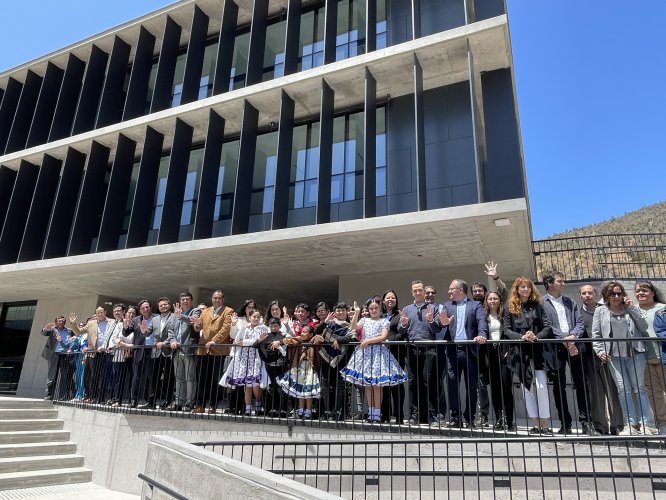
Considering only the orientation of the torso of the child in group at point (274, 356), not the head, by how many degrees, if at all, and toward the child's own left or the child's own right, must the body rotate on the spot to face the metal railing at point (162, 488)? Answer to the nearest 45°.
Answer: approximately 45° to the child's own right

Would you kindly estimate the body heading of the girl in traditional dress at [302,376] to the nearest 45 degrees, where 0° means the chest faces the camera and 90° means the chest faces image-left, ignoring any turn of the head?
approximately 0°

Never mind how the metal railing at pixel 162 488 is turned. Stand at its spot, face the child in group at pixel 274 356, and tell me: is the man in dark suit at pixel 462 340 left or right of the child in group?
right

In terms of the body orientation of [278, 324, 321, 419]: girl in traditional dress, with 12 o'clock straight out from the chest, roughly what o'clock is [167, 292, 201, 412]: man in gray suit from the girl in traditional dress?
The man in gray suit is roughly at 4 o'clock from the girl in traditional dress.
